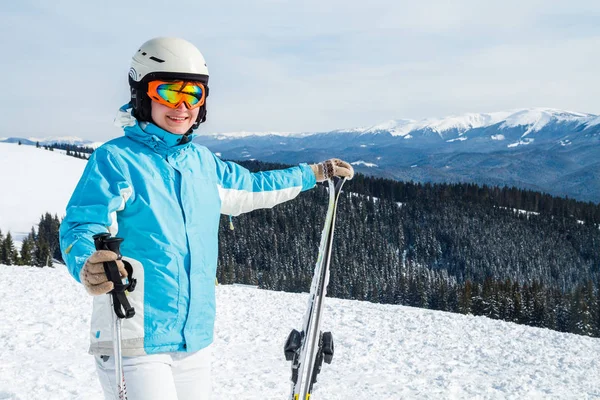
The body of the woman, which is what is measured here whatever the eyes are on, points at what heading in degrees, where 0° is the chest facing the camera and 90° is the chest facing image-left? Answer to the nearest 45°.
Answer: approximately 315°
